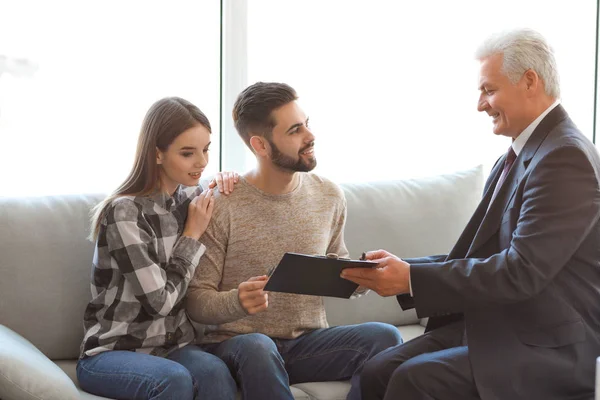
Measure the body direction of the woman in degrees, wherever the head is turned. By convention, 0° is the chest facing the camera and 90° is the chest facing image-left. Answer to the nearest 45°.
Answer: approximately 315°

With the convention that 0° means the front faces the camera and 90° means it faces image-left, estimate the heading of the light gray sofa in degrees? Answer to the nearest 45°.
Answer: approximately 0°
